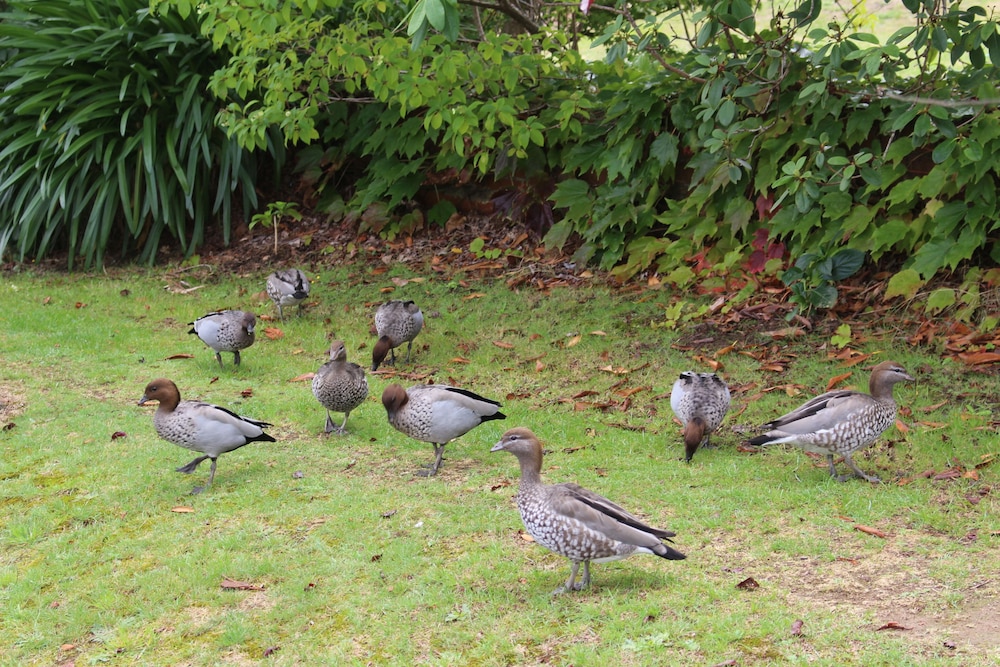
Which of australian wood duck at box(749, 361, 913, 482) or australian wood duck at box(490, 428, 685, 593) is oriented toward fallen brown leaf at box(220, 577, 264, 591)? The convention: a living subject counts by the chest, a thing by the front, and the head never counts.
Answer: australian wood duck at box(490, 428, 685, 593)

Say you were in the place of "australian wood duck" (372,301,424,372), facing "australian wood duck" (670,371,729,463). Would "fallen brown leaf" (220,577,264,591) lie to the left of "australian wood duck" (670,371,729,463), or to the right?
right

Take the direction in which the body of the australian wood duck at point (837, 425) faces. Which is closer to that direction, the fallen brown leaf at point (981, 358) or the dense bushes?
the fallen brown leaf

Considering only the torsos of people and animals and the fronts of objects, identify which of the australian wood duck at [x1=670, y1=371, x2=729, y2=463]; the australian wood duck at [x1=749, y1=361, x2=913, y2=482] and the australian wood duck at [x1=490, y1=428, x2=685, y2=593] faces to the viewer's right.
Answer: the australian wood duck at [x1=749, y1=361, x2=913, y2=482]

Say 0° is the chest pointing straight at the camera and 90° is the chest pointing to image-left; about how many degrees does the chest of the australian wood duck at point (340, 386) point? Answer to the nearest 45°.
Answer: approximately 0°

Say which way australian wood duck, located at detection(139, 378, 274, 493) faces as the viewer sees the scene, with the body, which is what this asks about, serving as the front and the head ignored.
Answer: to the viewer's left

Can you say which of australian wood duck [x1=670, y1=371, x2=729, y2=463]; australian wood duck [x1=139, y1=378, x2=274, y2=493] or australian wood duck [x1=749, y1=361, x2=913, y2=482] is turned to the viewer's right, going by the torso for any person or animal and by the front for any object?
australian wood duck [x1=749, y1=361, x2=913, y2=482]

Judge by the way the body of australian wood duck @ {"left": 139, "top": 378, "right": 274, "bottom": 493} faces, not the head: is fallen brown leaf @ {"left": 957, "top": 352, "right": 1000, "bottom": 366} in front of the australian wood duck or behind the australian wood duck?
behind

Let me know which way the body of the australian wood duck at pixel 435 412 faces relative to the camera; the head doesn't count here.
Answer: to the viewer's left

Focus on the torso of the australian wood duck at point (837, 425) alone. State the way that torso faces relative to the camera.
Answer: to the viewer's right

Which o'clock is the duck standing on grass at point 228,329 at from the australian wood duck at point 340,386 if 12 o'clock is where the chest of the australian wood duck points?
The duck standing on grass is roughly at 5 o'clock from the australian wood duck.

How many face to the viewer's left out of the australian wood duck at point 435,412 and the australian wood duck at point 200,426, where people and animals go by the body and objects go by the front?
2
